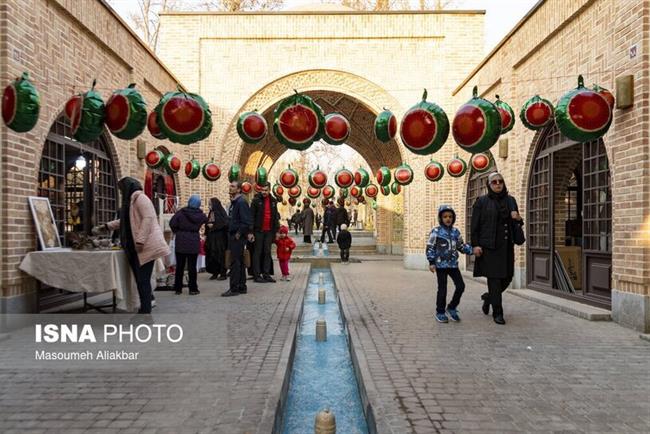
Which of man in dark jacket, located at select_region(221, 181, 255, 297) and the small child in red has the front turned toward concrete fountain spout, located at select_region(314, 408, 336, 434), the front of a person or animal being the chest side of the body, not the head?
the small child in red

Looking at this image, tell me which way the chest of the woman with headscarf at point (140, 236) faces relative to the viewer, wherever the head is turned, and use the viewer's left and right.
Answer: facing to the left of the viewer

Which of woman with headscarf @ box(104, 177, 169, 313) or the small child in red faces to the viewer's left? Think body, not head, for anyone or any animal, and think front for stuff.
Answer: the woman with headscarf

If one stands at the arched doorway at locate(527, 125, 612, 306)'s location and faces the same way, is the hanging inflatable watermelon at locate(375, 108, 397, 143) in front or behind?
in front

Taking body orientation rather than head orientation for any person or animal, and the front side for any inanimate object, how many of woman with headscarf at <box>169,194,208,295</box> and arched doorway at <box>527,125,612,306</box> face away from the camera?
1

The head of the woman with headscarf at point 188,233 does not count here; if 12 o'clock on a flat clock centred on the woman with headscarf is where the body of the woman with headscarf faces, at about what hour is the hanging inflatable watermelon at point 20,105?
The hanging inflatable watermelon is roughly at 7 o'clock from the woman with headscarf.

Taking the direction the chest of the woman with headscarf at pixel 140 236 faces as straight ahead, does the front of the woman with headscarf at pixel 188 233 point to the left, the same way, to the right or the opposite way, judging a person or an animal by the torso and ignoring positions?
to the right

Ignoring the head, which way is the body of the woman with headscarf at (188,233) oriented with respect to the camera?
away from the camera

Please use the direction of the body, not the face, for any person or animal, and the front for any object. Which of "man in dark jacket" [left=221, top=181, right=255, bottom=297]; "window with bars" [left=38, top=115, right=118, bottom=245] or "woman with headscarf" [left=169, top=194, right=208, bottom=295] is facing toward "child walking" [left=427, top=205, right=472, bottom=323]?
the window with bars
